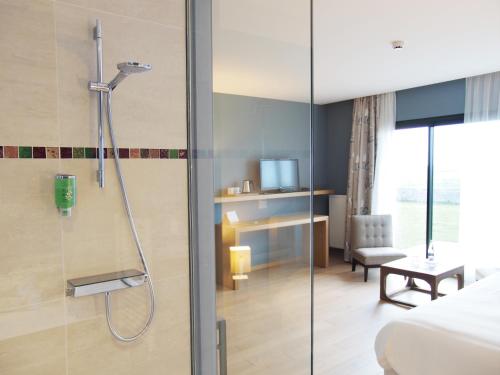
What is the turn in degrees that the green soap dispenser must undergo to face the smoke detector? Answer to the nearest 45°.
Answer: approximately 90° to its left

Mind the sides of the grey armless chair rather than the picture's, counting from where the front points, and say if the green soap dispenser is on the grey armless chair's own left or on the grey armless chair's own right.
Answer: on the grey armless chair's own right

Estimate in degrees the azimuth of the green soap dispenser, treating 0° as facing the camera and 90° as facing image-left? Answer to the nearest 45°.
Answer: approximately 0°
